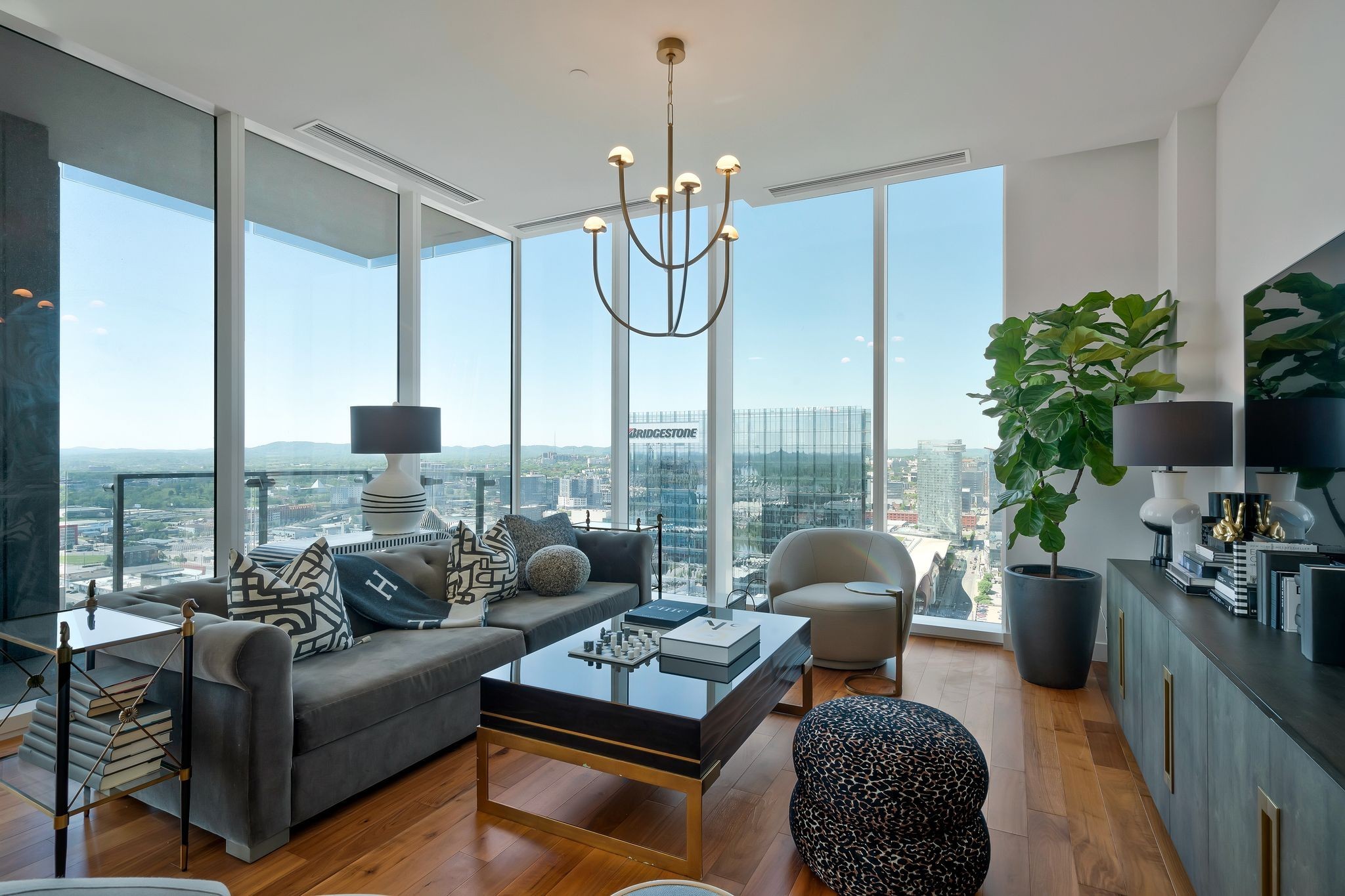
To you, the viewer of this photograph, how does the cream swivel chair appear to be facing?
facing the viewer

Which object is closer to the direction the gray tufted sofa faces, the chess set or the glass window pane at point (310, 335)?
the chess set

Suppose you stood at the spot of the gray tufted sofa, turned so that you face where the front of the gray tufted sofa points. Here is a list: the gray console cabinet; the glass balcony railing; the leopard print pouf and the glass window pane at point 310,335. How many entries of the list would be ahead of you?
2

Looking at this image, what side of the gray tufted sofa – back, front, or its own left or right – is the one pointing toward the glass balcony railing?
back

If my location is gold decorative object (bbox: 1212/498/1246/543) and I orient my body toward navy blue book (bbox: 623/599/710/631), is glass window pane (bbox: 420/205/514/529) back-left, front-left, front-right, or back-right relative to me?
front-right

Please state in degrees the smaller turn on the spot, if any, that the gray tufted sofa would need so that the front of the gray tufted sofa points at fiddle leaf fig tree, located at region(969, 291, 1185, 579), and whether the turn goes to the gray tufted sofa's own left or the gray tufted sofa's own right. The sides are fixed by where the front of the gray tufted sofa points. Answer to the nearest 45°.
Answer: approximately 45° to the gray tufted sofa's own left

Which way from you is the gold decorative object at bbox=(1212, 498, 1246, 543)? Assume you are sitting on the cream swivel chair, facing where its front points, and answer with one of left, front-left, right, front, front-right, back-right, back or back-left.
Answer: front-left

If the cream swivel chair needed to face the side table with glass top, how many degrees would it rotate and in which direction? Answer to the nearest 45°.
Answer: approximately 45° to its right

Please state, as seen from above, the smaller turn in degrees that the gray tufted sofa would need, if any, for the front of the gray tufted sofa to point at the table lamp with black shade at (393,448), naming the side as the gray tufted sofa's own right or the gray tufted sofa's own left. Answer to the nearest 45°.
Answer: approximately 135° to the gray tufted sofa's own left

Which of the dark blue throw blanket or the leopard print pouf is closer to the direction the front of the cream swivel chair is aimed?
the leopard print pouf

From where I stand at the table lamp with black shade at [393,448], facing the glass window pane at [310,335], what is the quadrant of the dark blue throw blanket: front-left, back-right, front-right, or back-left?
back-left

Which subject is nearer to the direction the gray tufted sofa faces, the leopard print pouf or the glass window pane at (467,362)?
the leopard print pouf

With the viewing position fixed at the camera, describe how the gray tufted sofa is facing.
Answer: facing the viewer and to the right of the viewer

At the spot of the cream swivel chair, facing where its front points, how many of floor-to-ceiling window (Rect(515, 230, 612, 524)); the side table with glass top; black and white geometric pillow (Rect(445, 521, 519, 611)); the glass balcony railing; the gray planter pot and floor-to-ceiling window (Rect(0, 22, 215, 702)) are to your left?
1

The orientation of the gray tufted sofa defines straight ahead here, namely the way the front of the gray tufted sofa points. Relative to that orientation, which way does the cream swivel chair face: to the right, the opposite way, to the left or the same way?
to the right

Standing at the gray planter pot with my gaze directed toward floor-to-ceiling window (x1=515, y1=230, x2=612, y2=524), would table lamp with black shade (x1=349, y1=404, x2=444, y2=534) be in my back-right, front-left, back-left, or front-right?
front-left

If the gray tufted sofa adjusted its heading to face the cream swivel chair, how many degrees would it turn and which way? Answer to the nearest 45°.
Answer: approximately 45° to its left
